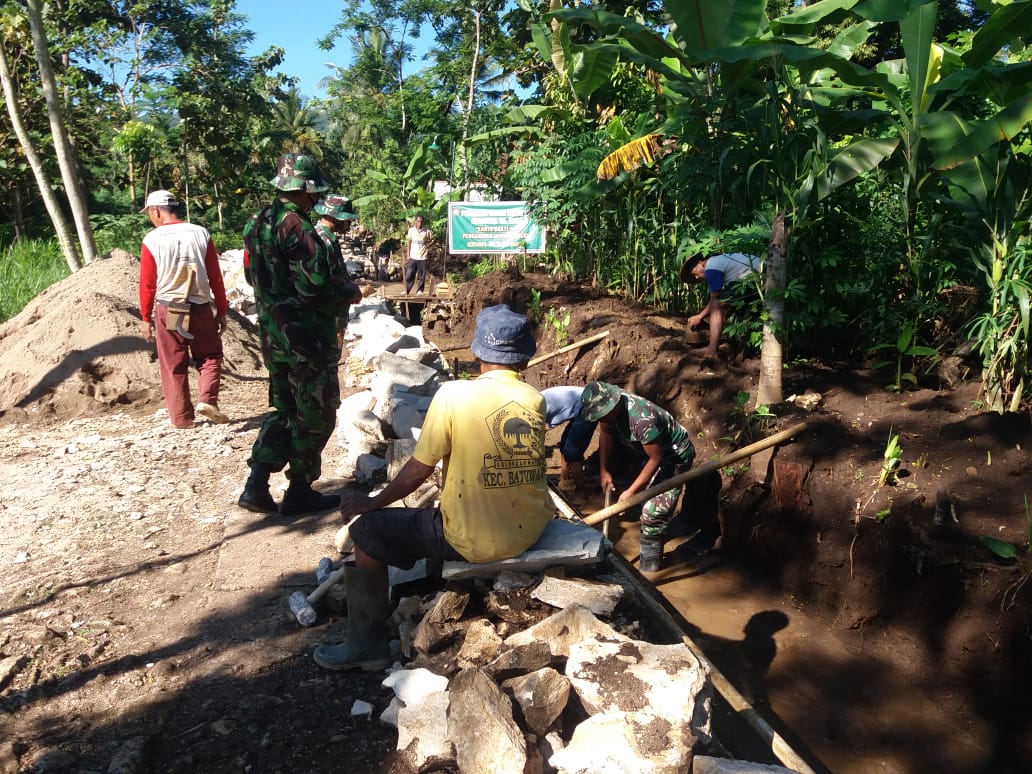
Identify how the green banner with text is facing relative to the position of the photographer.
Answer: facing the viewer

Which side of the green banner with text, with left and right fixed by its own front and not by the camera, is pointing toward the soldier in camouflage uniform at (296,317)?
front

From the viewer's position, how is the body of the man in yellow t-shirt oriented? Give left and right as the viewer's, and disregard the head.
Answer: facing away from the viewer and to the left of the viewer

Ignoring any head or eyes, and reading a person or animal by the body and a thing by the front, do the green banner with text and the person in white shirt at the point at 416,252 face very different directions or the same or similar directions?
same or similar directions

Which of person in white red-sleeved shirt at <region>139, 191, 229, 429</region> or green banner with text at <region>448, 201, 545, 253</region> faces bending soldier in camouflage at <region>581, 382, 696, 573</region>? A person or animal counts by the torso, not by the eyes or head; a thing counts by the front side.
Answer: the green banner with text

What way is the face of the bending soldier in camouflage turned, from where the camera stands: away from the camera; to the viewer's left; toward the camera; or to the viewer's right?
to the viewer's left

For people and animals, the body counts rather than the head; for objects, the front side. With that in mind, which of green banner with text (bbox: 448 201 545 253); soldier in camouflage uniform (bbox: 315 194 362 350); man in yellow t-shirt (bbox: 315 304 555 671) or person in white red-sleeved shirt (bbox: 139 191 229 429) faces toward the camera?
the green banner with text

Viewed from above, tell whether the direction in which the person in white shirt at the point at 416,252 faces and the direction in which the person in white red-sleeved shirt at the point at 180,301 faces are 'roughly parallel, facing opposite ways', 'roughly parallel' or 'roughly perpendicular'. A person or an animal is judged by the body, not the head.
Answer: roughly parallel, facing opposite ways

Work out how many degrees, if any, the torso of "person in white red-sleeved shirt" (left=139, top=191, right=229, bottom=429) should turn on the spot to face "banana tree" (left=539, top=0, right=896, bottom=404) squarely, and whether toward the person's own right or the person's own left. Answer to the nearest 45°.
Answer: approximately 135° to the person's own right

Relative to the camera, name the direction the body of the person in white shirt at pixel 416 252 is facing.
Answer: toward the camera

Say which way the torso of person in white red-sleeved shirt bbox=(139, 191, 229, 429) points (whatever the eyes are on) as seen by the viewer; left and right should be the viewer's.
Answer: facing away from the viewer

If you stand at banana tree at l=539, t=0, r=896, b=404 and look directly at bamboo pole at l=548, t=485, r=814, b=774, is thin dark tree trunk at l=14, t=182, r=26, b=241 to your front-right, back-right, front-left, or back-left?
back-right

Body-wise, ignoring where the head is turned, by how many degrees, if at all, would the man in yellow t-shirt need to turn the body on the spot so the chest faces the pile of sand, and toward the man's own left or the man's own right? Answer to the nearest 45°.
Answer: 0° — they already face it

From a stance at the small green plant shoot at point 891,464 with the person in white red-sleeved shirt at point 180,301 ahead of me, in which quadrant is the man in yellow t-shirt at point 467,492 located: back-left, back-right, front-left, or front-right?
front-left
